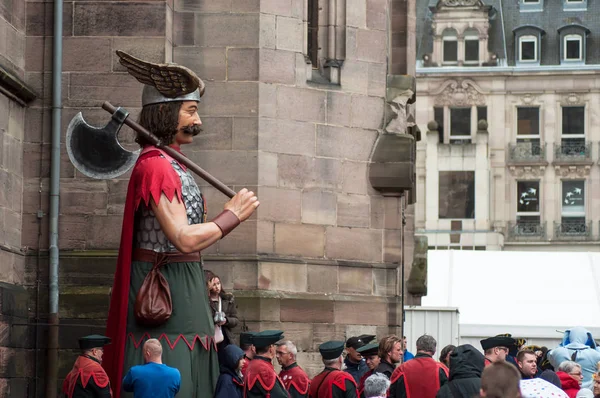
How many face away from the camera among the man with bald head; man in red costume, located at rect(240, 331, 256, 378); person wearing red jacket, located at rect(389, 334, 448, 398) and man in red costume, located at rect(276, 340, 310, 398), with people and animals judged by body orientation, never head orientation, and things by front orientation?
2

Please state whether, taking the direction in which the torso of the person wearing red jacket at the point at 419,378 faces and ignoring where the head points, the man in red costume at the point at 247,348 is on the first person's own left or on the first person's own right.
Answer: on the first person's own left

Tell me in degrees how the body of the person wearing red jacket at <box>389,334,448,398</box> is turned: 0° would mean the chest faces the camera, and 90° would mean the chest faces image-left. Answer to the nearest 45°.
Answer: approximately 180°

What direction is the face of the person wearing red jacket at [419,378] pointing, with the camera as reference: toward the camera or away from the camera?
away from the camera

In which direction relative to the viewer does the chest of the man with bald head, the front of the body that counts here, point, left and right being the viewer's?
facing away from the viewer

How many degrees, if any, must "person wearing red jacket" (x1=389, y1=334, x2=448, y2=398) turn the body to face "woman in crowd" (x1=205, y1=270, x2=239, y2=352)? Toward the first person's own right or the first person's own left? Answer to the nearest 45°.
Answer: approximately 90° to the first person's own left
